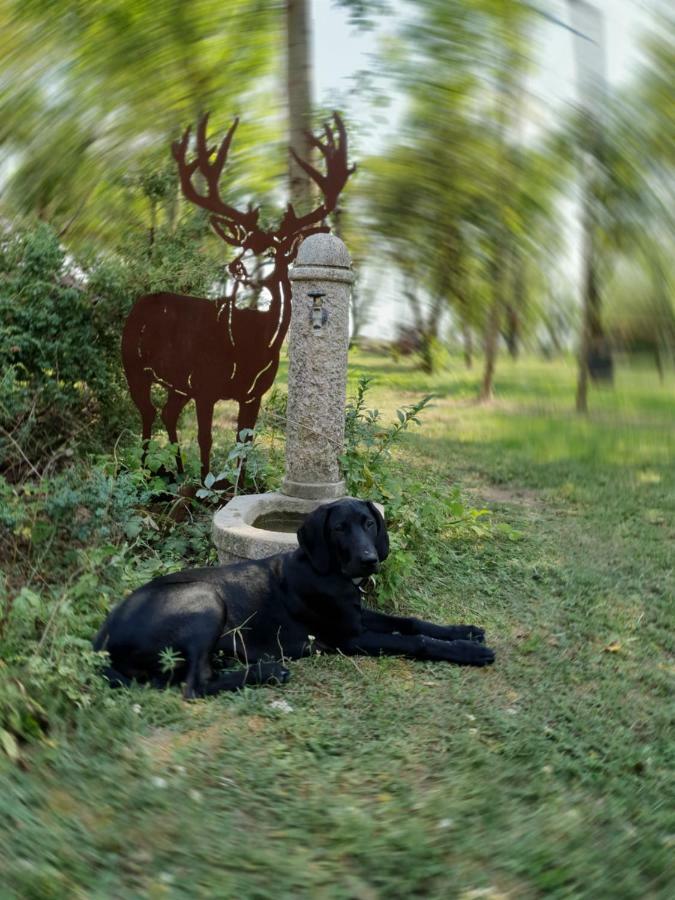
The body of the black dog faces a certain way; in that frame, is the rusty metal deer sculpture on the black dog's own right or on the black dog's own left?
on the black dog's own left

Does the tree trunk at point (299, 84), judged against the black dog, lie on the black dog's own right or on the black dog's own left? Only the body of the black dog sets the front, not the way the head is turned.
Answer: on the black dog's own left

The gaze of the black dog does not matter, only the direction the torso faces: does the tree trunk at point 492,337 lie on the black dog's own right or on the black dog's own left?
on the black dog's own left

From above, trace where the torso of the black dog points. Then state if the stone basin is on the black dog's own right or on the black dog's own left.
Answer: on the black dog's own left

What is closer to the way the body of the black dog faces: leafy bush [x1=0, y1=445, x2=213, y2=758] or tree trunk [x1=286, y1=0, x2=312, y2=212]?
the tree trunk

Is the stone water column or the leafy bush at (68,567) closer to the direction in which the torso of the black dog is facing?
the stone water column

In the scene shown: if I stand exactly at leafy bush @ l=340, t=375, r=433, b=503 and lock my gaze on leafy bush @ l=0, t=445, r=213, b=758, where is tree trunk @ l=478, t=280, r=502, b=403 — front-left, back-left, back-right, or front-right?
back-right

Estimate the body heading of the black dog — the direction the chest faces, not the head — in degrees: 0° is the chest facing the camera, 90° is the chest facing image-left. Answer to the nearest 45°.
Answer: approximately 270°

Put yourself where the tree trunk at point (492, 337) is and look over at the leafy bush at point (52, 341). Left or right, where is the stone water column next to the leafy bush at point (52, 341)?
left

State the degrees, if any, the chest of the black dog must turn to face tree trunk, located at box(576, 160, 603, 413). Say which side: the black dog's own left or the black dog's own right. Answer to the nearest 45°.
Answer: approximately 45° to the black dog's own left

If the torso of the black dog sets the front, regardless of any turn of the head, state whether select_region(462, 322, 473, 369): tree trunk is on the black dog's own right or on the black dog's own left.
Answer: on the black dog's own left
